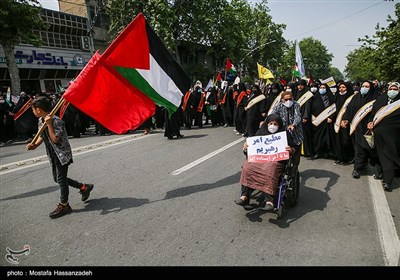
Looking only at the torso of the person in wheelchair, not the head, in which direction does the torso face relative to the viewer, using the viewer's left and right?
facing the viewer and to the left of the viewer

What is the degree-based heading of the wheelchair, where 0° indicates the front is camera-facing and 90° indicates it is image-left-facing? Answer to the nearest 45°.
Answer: approximately 45°

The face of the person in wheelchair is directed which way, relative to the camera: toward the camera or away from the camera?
toward the camera

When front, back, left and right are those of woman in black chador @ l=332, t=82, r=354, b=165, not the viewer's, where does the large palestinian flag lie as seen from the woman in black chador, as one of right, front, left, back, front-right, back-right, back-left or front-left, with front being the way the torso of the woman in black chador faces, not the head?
front

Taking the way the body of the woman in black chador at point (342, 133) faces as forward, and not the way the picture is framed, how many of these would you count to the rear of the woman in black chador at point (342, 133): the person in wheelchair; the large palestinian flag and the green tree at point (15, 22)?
0

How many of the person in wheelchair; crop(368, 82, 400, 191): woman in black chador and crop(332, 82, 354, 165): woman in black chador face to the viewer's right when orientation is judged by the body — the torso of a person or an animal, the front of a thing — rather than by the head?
0

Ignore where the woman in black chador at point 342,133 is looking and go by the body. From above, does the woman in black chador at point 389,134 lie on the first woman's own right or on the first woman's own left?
on the first woman's own left

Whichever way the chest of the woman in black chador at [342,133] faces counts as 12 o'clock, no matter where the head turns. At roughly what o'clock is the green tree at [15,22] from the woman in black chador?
The green tree is roughly at 2 o'clock from the woman in black chador.

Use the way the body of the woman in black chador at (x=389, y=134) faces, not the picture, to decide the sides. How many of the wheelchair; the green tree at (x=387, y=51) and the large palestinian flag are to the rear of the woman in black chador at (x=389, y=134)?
1

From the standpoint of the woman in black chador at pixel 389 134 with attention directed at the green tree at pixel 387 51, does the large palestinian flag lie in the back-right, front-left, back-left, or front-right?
back-left

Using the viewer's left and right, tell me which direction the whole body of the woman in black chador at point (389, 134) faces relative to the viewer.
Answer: facing the viewer

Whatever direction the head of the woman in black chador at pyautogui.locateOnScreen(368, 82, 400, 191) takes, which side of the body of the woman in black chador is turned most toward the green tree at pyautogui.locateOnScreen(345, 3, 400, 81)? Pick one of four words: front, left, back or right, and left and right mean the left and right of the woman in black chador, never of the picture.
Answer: back

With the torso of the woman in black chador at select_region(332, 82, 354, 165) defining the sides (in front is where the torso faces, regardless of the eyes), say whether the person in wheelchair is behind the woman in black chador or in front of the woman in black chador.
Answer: in front

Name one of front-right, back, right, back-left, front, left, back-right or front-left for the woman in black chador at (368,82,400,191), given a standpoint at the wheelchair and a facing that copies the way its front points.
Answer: back

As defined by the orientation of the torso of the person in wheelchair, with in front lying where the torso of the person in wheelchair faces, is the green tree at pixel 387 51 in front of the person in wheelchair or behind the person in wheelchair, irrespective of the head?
behind

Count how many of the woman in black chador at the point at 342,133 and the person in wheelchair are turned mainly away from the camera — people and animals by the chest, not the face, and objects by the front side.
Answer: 0

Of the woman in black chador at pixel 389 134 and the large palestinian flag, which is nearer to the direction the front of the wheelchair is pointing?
the large palestinian flag

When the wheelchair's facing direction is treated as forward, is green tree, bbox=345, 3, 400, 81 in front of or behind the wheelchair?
behind

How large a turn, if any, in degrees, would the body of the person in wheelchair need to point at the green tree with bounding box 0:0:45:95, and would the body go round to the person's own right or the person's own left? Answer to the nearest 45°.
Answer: approximately 90° to the person's own right

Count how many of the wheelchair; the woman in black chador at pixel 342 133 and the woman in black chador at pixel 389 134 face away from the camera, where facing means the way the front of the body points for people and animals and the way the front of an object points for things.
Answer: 0
